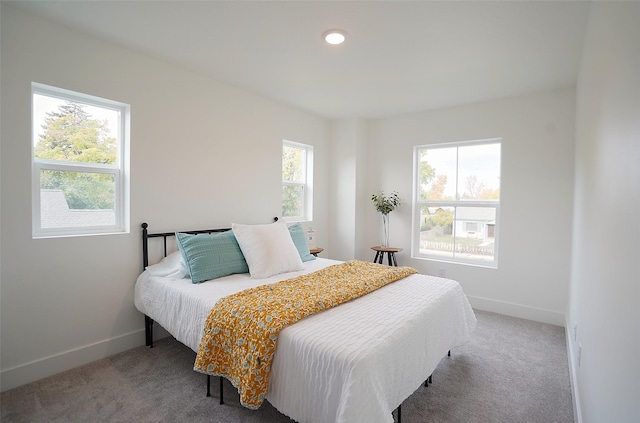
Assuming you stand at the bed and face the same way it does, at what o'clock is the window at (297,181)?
The window is roughly at 7 o'clock from the bed.

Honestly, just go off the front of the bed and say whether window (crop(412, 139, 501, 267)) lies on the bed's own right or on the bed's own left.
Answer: on the bed's own left

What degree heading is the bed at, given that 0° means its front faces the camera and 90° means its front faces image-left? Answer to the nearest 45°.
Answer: approximately 315°

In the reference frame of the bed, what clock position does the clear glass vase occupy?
The clear glass vase is roughly at 8 o'clock from the bed.
